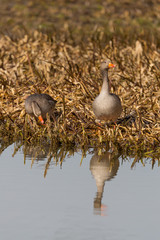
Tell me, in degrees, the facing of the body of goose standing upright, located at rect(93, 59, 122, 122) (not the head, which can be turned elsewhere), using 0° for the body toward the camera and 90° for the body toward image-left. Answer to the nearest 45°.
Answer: approximately 0°

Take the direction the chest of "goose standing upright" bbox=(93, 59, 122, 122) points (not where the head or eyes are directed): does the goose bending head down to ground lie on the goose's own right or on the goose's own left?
on the goose's own right
